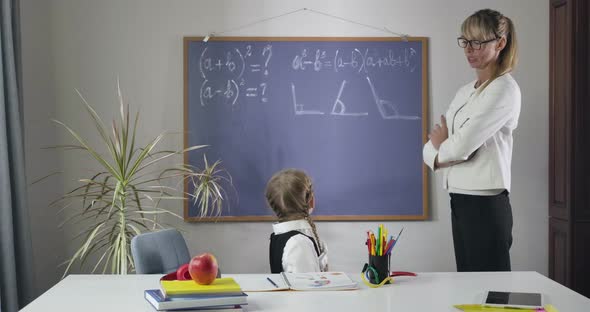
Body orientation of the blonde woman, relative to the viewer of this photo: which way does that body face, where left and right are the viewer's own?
facing the viewer and to the left of the viewer

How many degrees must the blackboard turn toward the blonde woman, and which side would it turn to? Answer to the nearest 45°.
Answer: approximately 45° to its left

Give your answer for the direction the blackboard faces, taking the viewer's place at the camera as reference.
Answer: facing the viewer

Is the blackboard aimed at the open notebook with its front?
yes

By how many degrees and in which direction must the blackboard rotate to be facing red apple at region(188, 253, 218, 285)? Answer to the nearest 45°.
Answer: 0° — it already faces it

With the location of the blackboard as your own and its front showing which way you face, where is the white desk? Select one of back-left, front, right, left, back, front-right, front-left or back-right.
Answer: front

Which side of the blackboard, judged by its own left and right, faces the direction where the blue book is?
front

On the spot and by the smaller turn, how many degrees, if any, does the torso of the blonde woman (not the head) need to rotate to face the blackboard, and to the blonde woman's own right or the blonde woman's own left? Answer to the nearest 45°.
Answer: approximately 90° to the blonde woman's own right

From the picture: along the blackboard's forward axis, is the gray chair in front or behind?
in front

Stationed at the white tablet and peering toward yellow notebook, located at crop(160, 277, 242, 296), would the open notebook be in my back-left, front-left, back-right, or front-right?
front-right

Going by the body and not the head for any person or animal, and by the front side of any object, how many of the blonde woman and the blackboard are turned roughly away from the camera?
0

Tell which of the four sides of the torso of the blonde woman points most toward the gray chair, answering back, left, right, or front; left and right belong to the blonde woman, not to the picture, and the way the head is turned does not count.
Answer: front
